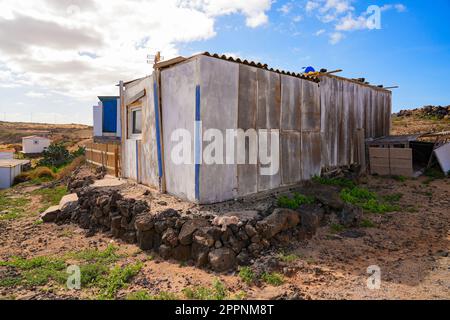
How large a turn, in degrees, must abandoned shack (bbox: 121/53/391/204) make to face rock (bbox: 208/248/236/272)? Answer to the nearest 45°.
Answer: approximately 45° to its left

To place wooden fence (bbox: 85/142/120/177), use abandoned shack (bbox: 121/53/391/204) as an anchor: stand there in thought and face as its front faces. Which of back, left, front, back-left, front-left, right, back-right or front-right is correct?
right

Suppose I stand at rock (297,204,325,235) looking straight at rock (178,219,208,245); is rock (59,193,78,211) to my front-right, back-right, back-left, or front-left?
front-right

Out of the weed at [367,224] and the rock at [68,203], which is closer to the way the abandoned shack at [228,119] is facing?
the rock

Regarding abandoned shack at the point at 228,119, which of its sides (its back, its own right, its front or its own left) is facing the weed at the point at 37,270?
front

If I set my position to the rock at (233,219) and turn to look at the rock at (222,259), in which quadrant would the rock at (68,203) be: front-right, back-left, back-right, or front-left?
back-right

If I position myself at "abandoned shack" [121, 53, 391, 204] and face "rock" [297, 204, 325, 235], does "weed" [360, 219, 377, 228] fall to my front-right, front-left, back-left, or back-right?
front-left

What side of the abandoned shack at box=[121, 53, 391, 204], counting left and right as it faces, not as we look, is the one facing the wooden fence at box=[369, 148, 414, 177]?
back

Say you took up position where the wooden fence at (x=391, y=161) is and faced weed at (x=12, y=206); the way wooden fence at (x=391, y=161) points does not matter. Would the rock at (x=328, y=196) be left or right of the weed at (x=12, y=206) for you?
left

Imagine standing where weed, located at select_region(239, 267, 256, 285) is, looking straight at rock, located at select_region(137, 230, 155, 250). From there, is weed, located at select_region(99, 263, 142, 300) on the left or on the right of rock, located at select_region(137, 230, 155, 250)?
left

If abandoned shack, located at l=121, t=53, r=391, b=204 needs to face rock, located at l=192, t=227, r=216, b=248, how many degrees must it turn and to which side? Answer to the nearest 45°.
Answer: approximately 45° to its left

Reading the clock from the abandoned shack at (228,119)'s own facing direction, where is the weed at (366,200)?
The weed is roughly at 7 o'clock from the abandoned shack.

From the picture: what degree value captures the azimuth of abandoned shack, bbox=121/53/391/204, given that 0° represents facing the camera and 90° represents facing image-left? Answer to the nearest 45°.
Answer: approximately 45°

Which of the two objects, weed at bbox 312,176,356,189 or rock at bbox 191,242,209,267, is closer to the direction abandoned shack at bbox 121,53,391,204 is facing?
the rock

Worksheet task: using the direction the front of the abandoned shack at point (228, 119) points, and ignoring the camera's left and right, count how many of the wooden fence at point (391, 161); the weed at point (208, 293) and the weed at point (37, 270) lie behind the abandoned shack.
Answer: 1
